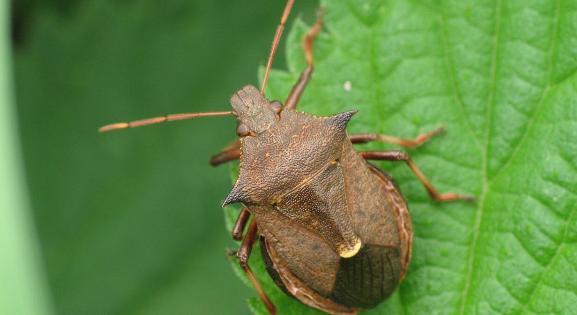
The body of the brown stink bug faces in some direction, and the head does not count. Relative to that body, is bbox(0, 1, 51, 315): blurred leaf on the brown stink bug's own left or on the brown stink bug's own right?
on the brown stink bug's own left

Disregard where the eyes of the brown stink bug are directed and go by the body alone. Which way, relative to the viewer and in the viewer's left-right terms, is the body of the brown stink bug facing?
facing away from the viewer and to the left of the viewer
